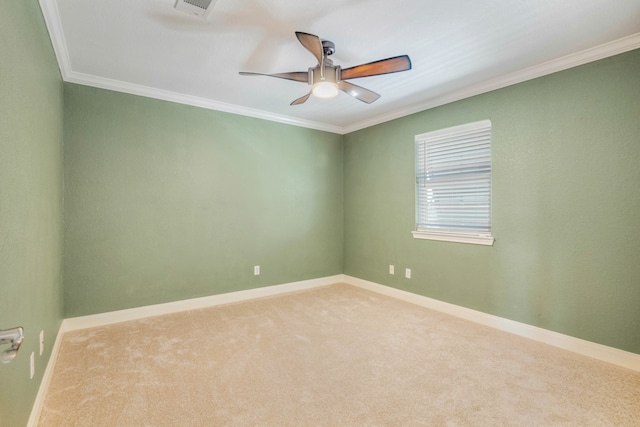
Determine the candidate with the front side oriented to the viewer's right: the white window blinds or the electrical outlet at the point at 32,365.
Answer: the electrical outlet

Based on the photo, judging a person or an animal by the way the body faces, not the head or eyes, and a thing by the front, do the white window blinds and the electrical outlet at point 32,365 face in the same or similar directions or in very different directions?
very different directions

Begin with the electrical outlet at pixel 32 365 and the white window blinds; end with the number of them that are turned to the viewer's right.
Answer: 1

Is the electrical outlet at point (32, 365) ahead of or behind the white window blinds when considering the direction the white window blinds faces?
ahead

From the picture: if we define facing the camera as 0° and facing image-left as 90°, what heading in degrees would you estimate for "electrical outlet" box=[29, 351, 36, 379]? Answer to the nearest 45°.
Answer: approximately 270°

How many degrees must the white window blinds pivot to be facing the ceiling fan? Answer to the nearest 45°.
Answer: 0° — it already faces it

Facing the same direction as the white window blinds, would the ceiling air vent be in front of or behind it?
in front
